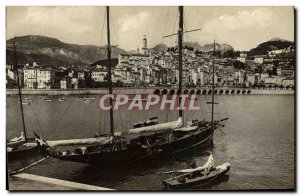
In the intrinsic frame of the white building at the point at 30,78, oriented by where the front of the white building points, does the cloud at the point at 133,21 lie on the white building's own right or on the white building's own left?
on the white building's own left

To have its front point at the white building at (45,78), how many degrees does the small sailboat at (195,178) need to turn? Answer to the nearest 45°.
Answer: approximately 135° to its left

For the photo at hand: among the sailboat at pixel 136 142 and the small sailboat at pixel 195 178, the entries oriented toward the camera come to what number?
0

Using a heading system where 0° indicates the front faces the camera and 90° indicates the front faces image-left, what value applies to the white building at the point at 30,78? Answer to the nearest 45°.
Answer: approximately 0°

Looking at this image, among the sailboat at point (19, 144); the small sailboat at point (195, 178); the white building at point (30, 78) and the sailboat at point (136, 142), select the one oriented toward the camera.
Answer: the white building

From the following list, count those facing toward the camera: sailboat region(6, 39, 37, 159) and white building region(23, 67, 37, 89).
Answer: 1

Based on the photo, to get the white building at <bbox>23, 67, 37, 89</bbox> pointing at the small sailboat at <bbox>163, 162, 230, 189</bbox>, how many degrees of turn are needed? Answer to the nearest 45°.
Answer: approximately 45° to its left
